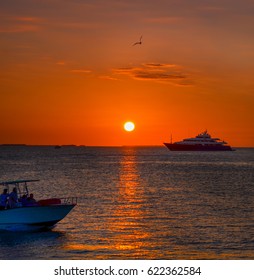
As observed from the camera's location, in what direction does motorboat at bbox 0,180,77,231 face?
facing to the right of the viewer
